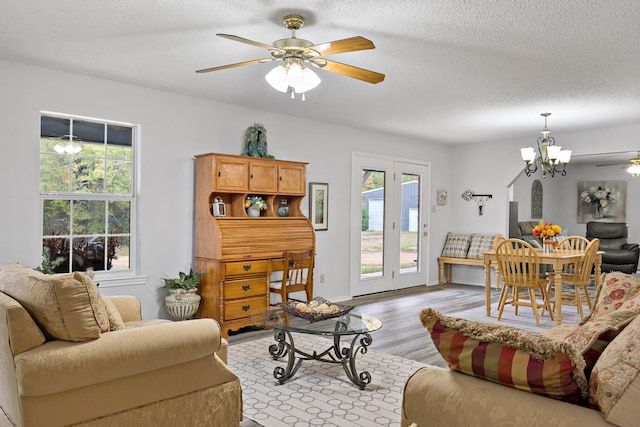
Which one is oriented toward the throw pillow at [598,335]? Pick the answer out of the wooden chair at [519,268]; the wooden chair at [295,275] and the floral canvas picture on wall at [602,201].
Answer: the floral canvas picture on wall

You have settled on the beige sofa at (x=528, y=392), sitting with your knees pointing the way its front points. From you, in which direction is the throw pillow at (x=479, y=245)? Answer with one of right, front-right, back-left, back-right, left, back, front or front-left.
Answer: front-right

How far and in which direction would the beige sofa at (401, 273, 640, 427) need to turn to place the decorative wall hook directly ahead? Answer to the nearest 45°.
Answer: approximately 45° to its right

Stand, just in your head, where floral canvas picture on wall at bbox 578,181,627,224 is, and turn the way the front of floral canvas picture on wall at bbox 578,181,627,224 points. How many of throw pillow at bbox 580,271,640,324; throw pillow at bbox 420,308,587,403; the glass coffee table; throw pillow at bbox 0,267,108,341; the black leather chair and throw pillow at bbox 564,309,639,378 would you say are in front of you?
6

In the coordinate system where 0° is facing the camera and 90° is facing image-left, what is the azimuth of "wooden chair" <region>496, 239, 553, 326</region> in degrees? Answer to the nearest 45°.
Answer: approximately 225°

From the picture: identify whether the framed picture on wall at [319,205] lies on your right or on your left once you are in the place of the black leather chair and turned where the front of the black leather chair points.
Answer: on your right

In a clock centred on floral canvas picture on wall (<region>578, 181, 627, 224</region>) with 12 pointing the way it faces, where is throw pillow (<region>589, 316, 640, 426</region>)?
The throw pillow is roughly at 12 o'clock from the floral canvas picture on wall.

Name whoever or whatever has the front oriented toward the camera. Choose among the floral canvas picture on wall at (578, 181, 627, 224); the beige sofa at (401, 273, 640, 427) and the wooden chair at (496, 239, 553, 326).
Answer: the floral canvas picture on wall

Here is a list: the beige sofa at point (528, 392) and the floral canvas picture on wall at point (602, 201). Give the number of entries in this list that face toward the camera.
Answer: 1

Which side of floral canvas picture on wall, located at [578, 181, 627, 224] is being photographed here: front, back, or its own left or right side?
front

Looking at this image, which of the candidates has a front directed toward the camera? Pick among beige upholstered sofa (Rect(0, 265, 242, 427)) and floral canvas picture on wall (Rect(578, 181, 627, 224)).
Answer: the floral canvas picture on wall

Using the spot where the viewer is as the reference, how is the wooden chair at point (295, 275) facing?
facing away from the viewer and to the left of the viewer

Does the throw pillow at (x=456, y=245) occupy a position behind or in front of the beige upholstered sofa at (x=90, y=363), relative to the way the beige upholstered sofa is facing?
in front

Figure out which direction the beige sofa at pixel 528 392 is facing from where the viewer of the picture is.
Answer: facing away from the viewer and to the left of the viewer

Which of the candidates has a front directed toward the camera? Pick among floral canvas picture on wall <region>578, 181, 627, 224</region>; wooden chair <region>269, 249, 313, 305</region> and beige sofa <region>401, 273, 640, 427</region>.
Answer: the floral canvas picture on wall

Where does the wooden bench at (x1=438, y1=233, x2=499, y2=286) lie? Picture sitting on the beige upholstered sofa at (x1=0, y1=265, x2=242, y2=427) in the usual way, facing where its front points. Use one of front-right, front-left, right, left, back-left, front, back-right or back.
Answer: front

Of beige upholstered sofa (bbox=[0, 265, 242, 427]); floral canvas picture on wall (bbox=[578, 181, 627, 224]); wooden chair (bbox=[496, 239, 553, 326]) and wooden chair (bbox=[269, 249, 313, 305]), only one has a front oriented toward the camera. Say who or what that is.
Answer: the floral canvas picture on wall

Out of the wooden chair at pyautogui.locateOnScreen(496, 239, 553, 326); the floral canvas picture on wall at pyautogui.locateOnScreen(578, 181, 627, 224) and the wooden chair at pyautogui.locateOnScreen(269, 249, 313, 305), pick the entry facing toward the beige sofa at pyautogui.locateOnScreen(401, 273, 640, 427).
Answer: the floral canvas picture on wall

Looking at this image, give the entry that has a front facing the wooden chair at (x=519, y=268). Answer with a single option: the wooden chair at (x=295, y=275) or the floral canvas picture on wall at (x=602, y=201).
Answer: the floral canvas picture on wall

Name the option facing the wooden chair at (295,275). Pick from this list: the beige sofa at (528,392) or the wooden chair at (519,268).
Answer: the beige sofa

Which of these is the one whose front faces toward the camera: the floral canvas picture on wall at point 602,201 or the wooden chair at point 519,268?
the floral canvas picture on wall
